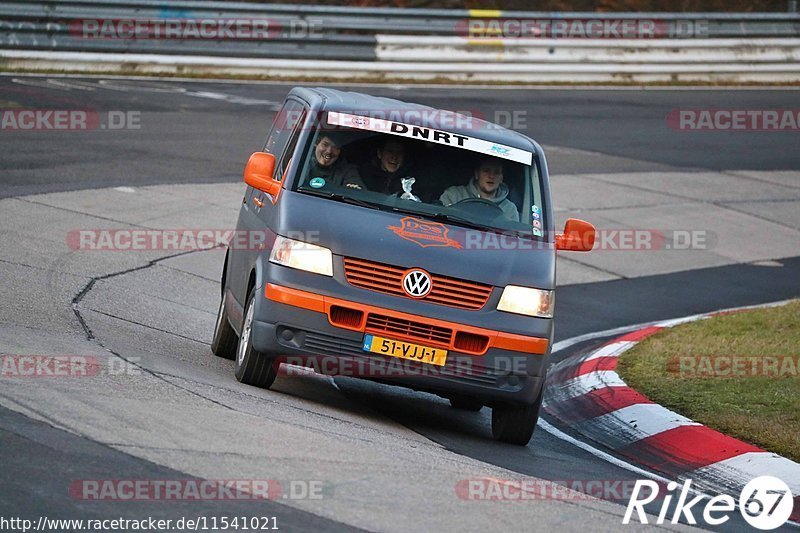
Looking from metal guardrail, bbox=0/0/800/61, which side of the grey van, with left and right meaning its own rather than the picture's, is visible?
back

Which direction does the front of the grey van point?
toward the camera

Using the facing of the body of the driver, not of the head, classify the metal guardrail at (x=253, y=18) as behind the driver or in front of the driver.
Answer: behind

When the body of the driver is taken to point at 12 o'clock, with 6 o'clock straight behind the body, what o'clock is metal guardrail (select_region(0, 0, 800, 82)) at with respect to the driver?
The metal guardrail is roughly at 6 o'clock from the driver.

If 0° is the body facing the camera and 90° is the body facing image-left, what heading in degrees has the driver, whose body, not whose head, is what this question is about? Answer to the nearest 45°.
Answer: approximately 0°

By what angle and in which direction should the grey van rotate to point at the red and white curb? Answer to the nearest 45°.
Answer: approximately 90° to its left

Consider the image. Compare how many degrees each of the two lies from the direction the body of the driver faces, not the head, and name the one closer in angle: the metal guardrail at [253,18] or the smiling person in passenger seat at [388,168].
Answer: the smiling person in passenger seat

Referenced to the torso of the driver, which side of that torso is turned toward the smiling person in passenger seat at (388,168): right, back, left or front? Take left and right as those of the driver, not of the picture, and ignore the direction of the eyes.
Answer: right

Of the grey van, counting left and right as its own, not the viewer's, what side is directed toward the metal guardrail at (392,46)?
back
